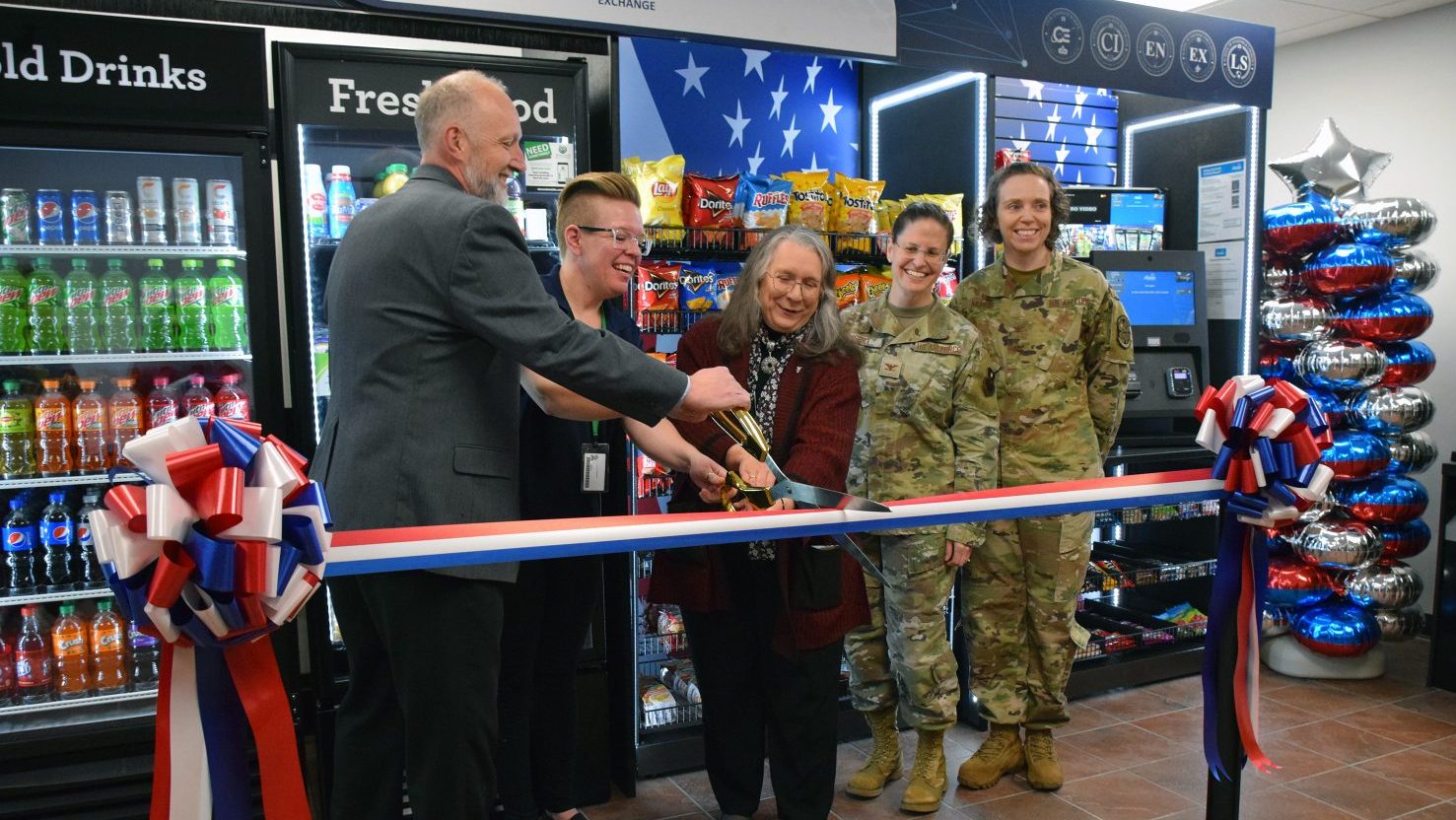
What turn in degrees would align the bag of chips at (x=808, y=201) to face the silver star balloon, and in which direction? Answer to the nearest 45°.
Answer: approximately 90° to its left

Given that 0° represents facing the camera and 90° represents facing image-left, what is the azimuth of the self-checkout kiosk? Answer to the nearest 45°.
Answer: approximately 0°

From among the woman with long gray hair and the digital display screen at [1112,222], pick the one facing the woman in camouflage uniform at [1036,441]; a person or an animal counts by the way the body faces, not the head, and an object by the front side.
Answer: the digital display screen

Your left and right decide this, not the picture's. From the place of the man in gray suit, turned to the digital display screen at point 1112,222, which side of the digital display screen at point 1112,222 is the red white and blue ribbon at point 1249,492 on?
right

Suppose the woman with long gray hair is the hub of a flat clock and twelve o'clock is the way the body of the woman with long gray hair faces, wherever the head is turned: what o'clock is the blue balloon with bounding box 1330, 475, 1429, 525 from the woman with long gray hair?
The blue balloon is roughly at 8 o'clock from the woman with long gray hair.

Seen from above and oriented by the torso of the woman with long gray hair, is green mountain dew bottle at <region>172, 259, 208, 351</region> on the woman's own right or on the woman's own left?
on the woman's own right

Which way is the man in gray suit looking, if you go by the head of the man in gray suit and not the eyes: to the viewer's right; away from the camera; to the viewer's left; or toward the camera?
to the viewer's right

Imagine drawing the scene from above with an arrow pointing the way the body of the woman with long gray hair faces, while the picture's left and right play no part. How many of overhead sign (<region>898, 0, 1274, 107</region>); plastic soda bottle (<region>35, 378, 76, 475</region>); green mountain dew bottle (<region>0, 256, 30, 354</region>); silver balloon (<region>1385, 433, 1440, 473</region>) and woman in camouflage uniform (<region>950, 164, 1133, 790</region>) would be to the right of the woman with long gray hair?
2
